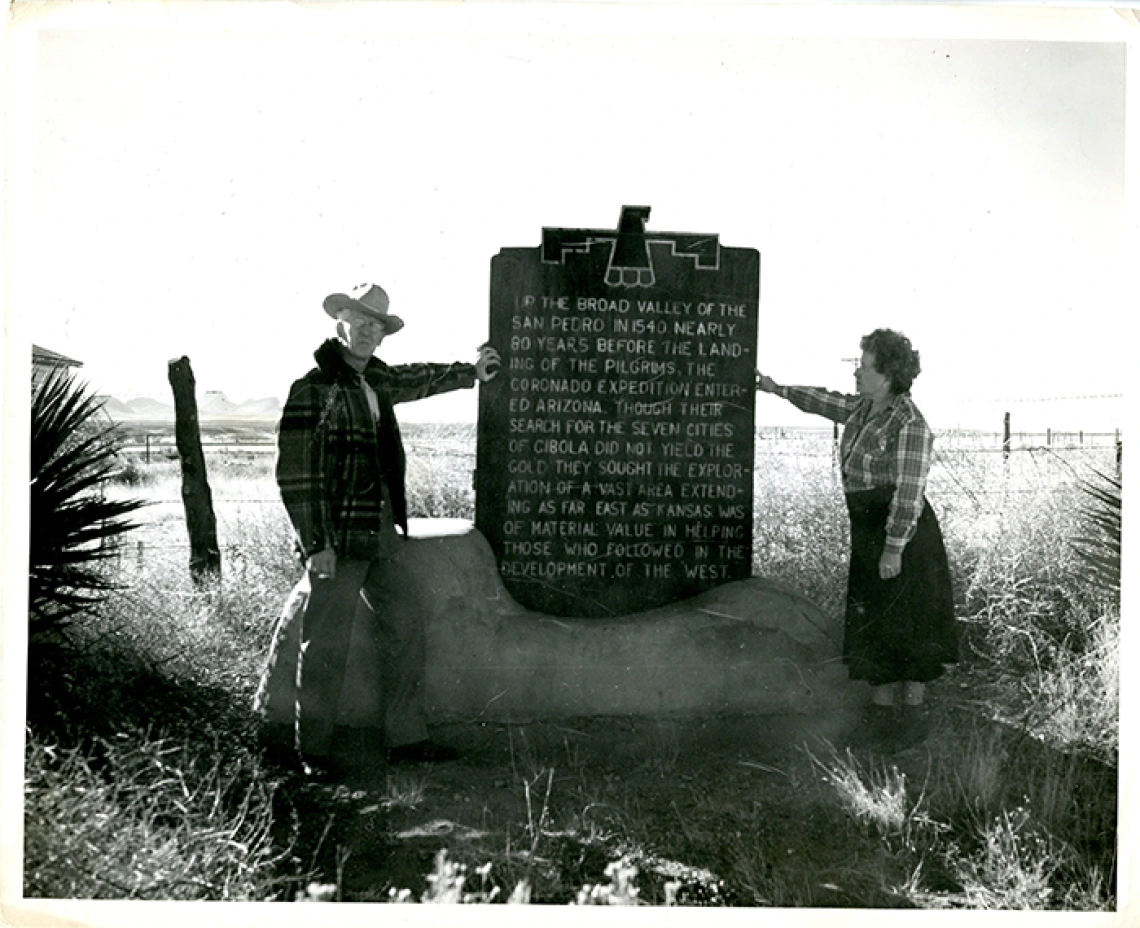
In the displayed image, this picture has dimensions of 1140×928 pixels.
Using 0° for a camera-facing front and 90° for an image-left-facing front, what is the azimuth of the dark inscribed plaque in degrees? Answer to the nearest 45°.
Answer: approximately 0°

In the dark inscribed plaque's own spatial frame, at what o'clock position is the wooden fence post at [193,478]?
The wooden fence post is roughly at 3 o'clock from the dark inscribed plaque.

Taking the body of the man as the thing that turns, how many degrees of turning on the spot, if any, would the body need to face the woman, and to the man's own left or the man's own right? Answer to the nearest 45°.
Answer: approximately 45° to the man's own left

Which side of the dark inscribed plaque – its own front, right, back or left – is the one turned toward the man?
right

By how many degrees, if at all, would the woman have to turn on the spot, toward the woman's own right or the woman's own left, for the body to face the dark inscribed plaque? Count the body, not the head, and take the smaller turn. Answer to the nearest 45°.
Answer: approximately 45° to the woman's own right

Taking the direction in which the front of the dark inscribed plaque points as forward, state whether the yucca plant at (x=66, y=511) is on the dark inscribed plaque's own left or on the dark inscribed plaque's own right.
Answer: on the dark inscribed plaque's own right

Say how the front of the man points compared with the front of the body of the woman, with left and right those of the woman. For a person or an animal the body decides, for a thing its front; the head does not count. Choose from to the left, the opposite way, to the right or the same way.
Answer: to the left

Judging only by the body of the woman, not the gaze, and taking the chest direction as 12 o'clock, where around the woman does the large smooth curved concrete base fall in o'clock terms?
The large smooth curved concrete base is roughly at 1 o'clock from the woman.

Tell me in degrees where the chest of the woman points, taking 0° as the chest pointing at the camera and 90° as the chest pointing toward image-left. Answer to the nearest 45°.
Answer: approximately 45°

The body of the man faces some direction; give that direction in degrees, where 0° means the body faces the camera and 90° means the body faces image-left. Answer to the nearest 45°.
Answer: approximately 315°
